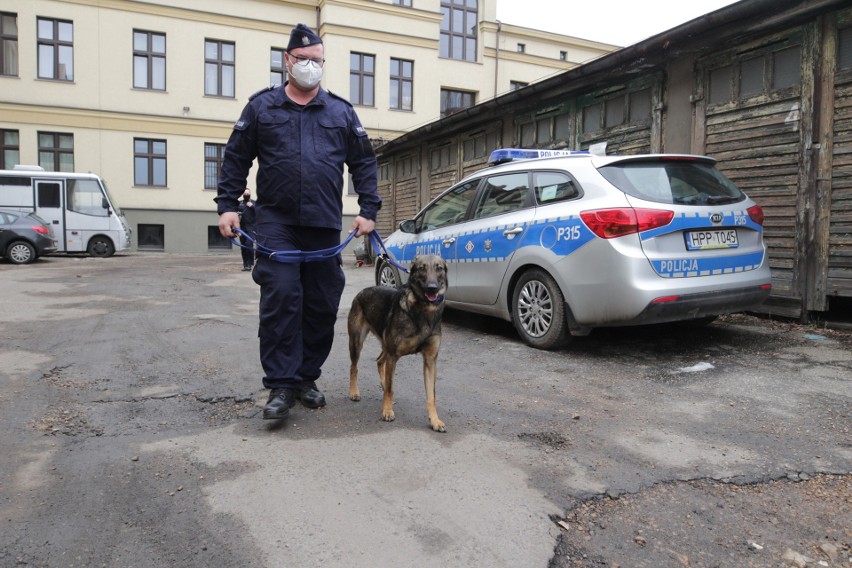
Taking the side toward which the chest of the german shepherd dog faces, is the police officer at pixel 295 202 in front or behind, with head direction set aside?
behind

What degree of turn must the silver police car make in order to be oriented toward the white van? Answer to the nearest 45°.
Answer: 0° — it already faces it

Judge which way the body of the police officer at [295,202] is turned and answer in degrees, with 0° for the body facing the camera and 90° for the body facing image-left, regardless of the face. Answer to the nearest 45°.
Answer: approximately 0°

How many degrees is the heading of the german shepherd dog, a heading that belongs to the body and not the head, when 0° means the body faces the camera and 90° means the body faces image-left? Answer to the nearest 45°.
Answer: approximately 315°

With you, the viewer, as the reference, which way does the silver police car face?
facing away from the viewer and to the left of the viewer

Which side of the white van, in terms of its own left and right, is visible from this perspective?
right

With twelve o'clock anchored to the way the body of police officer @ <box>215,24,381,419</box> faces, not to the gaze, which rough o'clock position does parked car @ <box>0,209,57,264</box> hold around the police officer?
The parked car is roughly at 5 o'clock from the police officer.

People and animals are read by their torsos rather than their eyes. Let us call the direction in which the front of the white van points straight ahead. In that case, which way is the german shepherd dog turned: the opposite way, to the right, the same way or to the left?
to the right

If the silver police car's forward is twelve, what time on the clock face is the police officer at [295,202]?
The police officer is roughly at 9 o'clock from the silver police car.

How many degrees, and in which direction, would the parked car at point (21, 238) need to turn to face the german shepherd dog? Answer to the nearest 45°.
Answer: approximately 90° to its left
